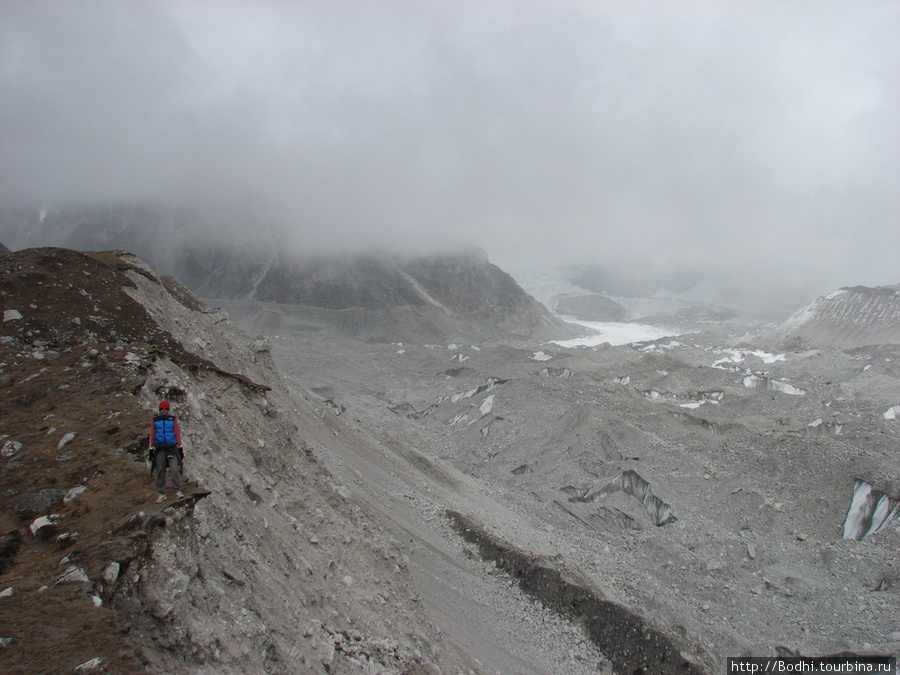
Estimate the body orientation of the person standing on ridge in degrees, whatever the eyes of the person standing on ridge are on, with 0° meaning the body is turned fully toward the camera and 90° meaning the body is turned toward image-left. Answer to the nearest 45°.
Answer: approximately 0°
